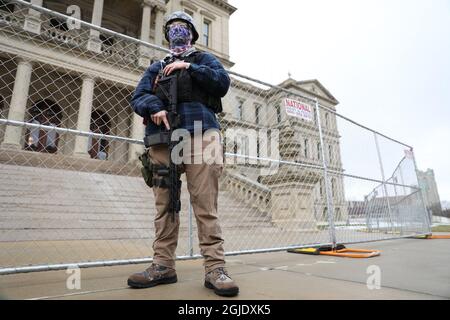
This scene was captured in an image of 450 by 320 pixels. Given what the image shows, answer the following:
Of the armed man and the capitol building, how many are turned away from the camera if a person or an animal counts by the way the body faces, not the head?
0

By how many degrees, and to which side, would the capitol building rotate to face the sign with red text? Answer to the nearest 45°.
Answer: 0° — it already faces it

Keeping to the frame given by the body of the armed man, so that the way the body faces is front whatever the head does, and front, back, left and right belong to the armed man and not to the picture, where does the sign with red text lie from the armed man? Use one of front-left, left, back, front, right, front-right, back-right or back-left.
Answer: back-left

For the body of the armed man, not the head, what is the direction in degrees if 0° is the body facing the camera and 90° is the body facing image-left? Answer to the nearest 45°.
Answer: approximately 0°

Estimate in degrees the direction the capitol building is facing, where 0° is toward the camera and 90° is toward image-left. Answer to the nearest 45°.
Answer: approximately 315°

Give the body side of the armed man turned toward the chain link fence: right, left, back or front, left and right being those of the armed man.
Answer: back

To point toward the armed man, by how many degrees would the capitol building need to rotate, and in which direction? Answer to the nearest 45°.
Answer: approximately 45° to its right
